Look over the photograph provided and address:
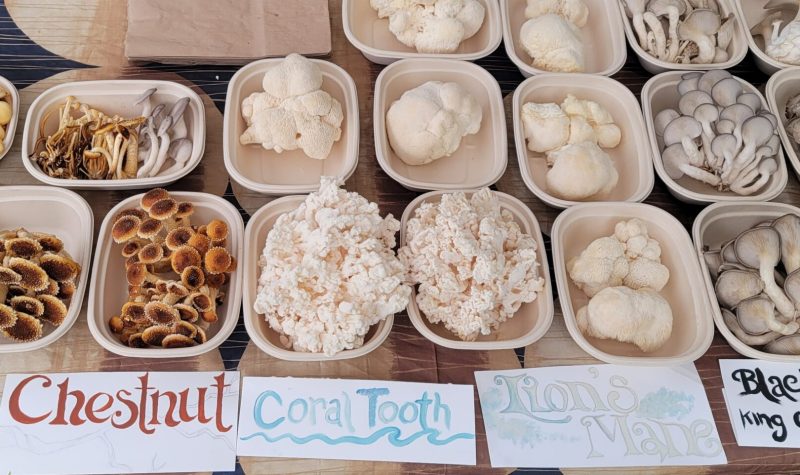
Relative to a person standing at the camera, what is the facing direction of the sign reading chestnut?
facing the viewer

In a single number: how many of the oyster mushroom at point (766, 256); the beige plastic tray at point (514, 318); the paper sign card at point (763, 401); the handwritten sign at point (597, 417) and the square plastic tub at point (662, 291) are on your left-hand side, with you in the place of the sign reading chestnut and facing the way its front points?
5

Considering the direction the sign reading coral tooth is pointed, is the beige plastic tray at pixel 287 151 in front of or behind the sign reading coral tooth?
behind

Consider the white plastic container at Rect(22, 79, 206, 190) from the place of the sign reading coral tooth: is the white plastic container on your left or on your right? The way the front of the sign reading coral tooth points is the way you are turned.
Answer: on your right

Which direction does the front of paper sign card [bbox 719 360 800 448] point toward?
toward the camera

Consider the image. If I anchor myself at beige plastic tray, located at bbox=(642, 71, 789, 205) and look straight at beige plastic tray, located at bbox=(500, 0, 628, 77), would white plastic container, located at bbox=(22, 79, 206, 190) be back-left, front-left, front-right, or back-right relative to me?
front-left

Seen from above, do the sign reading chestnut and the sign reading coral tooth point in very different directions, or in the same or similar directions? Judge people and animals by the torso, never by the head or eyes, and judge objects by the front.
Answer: same or similar directions

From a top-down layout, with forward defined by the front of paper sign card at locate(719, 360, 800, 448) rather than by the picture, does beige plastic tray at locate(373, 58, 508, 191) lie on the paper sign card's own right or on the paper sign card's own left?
on the paper sign card's own right

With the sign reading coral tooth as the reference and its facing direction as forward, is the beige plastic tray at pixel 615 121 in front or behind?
behind

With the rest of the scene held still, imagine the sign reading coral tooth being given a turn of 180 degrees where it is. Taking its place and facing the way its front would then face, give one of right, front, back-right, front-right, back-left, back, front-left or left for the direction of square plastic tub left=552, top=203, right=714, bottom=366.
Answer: front-right

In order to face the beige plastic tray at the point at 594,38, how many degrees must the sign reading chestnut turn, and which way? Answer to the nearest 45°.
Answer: approximately 135° to its left

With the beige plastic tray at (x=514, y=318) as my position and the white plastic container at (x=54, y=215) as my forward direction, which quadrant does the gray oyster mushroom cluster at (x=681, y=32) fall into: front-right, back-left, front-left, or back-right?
back-right

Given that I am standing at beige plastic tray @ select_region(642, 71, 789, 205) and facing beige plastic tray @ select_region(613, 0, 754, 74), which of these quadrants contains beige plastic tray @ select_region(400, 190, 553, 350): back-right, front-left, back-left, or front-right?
back-left

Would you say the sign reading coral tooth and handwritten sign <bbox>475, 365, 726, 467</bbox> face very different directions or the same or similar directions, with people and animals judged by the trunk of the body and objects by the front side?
same or similar directions
